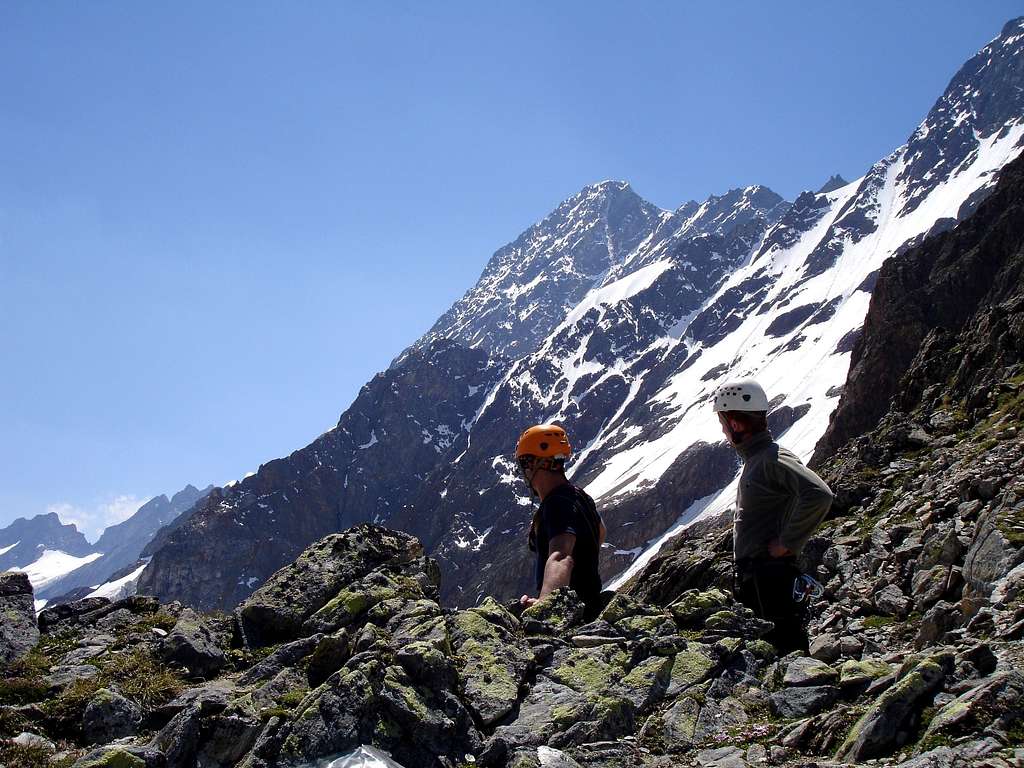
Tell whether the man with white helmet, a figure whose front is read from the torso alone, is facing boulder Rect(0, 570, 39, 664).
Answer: yes

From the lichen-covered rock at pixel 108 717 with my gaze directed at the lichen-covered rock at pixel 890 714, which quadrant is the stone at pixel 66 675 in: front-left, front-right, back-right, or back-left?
back-left

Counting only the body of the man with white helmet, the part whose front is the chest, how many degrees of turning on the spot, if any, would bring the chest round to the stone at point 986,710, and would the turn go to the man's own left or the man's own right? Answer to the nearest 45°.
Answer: approximately 90° to the man's own left

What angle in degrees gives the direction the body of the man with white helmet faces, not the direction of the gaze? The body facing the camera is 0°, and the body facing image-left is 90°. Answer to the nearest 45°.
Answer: approximately 90°

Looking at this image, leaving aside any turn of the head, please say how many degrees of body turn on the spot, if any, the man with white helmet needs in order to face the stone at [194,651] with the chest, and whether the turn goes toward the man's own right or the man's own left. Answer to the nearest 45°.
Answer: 0° — they already face it

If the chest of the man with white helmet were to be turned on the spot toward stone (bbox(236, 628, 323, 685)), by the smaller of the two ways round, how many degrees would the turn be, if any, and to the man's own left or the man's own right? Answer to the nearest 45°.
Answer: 0° — they already face it

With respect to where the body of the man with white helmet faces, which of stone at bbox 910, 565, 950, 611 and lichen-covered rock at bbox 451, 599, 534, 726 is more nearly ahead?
the lichen-covered rock

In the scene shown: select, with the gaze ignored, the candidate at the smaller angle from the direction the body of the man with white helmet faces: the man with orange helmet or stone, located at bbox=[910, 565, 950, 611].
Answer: the man with orange helmet

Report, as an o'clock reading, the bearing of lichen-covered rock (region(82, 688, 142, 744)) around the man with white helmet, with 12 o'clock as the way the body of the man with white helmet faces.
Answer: The lichen-covered rock is roughly at 11 o'clock from the man with white helmet.

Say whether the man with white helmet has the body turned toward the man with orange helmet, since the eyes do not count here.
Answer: yes

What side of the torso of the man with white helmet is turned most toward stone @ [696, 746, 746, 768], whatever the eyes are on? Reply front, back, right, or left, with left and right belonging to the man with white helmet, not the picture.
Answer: left
